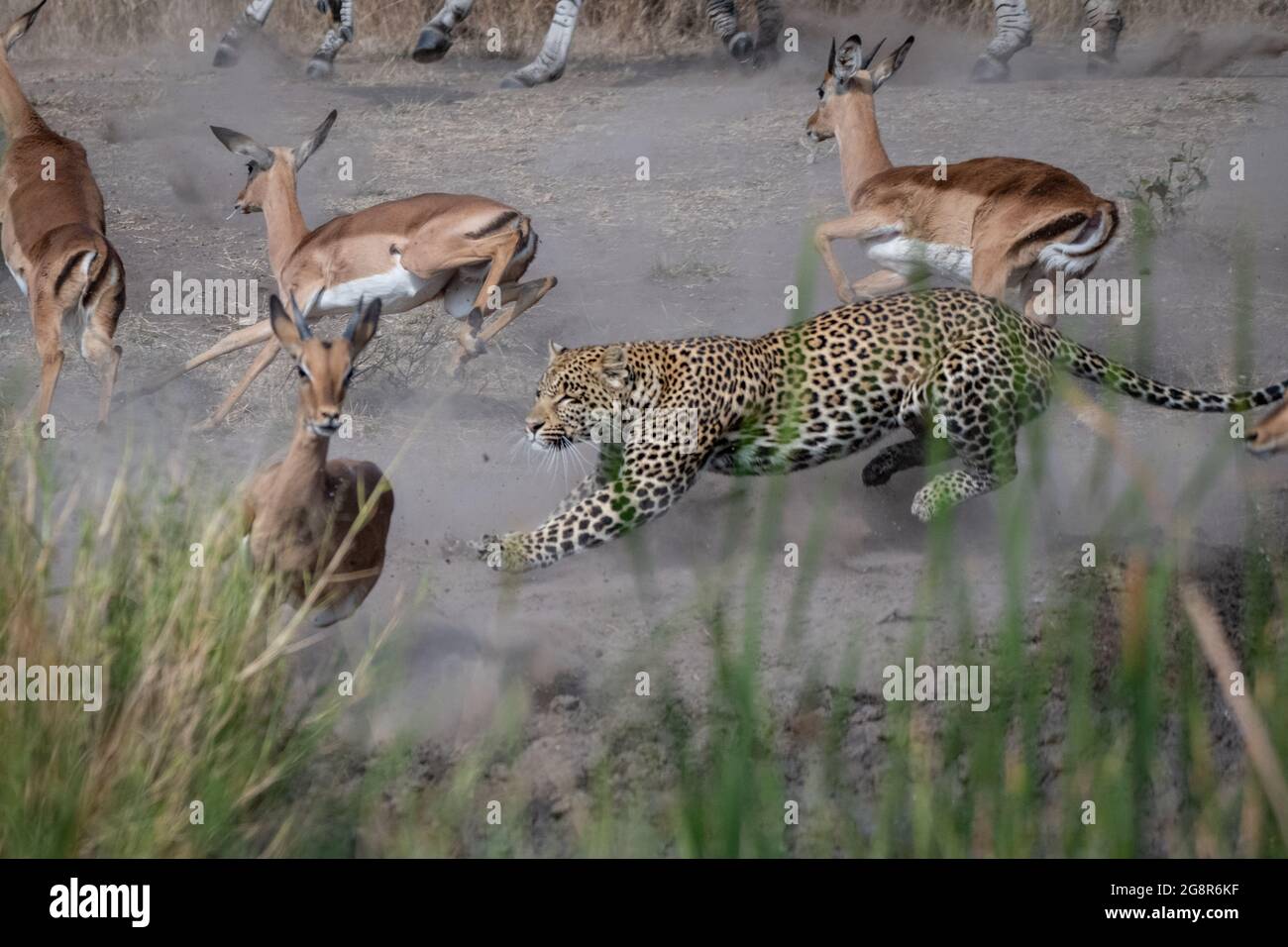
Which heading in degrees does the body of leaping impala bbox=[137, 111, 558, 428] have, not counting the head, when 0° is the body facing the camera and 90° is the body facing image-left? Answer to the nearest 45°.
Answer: approximately 90°

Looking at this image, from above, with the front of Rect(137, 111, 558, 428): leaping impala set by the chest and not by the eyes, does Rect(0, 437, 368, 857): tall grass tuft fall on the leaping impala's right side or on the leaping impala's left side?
on the leaping impala's left side

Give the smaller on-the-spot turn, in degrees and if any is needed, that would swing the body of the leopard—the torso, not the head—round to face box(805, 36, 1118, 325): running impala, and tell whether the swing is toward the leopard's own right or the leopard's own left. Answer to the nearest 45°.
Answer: approximately 135° to the leopard's own right

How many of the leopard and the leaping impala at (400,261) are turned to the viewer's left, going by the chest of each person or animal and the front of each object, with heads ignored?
2

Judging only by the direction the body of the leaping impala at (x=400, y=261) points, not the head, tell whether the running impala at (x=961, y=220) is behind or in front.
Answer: behind

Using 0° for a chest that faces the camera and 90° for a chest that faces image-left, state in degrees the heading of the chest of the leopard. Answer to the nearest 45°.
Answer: approximately 90°

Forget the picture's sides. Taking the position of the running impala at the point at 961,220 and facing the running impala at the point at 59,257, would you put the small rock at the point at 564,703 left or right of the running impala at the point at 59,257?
left

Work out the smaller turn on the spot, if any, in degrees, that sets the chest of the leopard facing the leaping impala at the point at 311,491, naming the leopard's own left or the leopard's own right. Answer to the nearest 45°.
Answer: approximately 45° to the leopard's own left

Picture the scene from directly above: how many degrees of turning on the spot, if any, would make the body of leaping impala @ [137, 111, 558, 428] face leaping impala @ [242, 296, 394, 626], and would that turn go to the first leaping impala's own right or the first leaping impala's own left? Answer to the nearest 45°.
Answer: approximately 90° to the first leaping impala's own left
